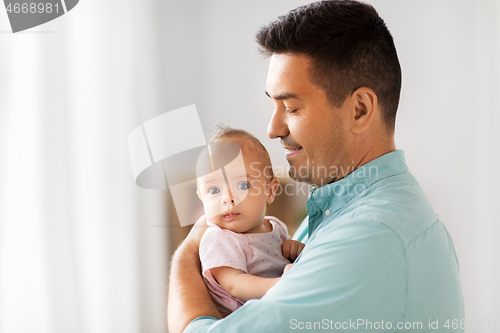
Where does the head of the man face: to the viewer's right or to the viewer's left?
to the viewer's left

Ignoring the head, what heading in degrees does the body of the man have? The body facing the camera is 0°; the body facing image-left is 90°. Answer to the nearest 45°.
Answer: approximately 90°
